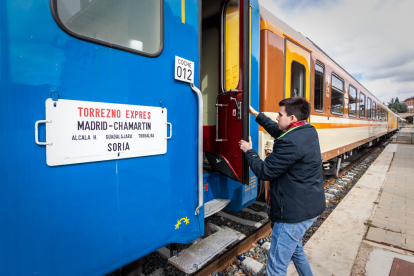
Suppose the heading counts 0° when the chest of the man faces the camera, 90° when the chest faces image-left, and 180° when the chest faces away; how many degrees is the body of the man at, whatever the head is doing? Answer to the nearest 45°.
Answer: approximately 90°

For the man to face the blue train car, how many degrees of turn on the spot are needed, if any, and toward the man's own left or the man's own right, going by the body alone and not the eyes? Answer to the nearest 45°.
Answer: approximately 45° to the man's own left
